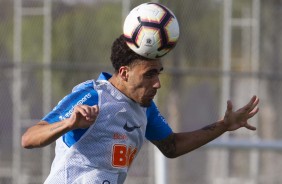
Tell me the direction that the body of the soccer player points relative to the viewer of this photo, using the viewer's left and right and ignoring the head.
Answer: facing the viewer and to the right of the viewer
